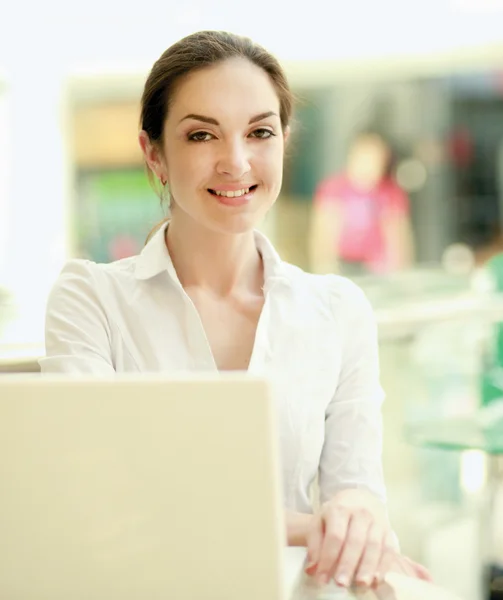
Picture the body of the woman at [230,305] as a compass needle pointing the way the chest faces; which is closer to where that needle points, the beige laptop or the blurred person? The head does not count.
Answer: the beige laptop

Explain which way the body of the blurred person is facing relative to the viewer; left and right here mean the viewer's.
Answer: facing the viewer

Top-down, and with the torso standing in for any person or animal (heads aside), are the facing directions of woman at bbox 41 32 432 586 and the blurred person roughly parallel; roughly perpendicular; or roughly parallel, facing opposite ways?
roughly parallel

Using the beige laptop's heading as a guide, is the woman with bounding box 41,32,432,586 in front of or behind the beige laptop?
in front

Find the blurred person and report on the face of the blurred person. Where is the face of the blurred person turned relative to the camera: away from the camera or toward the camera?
toward the camera

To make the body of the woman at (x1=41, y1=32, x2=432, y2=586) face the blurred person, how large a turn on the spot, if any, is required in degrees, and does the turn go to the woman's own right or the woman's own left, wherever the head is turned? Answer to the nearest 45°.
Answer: approximately 180°

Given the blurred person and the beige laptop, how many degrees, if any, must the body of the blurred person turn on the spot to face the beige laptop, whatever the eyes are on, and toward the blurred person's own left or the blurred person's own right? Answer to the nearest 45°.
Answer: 0° — they already face it

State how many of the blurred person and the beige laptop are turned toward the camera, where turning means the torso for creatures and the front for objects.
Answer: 1

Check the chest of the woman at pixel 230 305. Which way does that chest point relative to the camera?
toward the camera

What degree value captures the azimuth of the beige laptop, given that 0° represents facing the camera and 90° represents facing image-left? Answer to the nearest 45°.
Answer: approximately 180°

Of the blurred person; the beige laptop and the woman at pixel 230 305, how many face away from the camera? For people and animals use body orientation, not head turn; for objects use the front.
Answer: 1

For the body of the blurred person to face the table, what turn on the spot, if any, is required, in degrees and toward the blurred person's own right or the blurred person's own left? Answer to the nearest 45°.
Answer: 0° — they already face it

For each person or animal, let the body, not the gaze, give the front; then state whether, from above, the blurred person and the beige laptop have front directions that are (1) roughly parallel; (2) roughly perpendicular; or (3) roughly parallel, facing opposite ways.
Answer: roughly parallel, facing opposite ways

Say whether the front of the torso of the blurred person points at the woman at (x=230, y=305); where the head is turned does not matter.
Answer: yes
